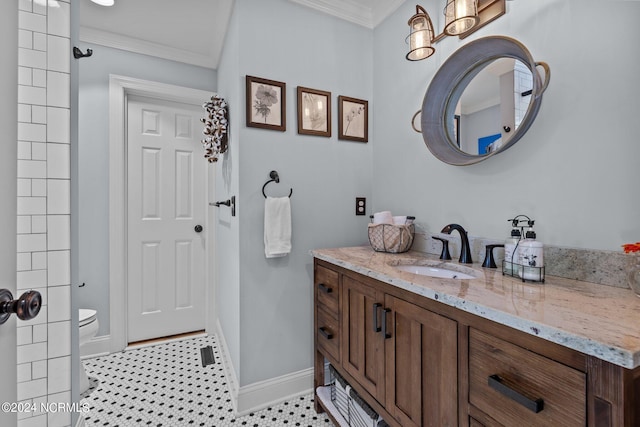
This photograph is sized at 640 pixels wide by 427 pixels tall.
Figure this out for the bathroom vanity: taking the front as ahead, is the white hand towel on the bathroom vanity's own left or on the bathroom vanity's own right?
on the bathroom vanity's own right

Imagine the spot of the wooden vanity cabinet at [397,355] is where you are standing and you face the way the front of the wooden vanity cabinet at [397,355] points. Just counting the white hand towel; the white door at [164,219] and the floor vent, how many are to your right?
3

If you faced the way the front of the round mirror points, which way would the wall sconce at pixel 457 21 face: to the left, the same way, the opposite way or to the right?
the same way

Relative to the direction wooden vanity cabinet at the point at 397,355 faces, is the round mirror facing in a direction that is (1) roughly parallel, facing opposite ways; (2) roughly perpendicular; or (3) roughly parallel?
roughly parallel

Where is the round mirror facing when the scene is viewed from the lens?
facing the viewer and to the left of the viewer

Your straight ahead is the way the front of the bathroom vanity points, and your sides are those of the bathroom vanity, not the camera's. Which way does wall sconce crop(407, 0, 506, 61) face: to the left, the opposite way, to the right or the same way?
the same way

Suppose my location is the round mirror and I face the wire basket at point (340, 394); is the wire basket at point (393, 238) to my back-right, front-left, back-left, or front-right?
front-right

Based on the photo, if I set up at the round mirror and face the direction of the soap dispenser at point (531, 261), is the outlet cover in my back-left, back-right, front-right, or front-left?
back-right

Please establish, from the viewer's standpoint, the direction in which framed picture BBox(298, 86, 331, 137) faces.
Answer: facing the viewer and to the right of the viewer

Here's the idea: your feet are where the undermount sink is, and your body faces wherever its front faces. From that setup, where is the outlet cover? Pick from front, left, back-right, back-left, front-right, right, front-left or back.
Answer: right
